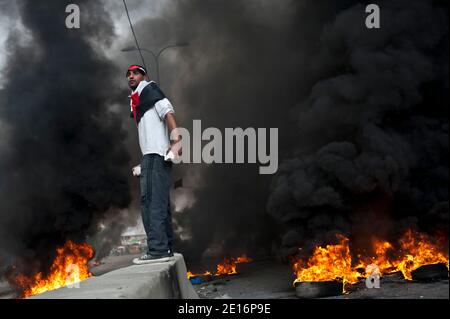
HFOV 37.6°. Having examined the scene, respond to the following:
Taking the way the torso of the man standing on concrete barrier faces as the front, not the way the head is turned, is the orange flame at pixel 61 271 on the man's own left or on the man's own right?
on the man's own right
